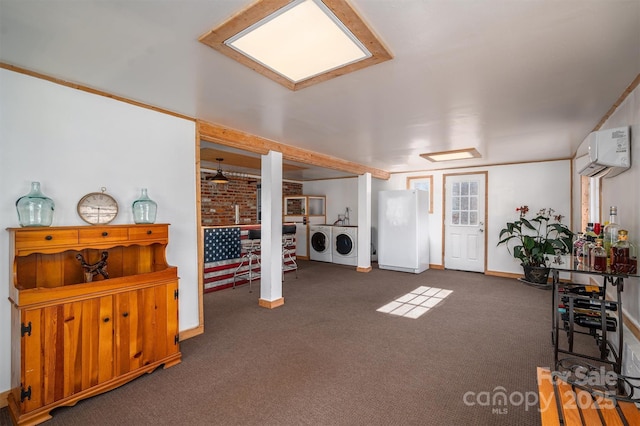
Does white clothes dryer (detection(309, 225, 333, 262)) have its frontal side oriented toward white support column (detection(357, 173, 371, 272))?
no

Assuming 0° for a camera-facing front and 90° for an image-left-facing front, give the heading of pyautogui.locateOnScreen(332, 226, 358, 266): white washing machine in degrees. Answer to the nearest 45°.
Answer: approximately 45°

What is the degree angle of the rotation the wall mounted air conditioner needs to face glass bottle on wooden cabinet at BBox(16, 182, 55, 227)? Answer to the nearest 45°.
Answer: approximately 45° to its left

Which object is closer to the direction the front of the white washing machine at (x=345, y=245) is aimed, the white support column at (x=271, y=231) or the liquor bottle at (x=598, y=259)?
the white support column

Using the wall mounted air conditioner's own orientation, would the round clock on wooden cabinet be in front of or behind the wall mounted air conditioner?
in front

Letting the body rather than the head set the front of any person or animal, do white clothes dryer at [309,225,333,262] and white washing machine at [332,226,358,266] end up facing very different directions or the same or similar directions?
same or similar directions

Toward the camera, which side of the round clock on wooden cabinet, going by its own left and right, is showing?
front

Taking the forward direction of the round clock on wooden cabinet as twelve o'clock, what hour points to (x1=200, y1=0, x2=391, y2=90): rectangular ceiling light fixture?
The rectangular ceiling light fixture is roughly at 11 o'clock from the round clock on wooden cabinet.

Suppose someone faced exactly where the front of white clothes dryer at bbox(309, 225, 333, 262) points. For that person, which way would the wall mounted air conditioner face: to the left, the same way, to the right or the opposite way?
to the right

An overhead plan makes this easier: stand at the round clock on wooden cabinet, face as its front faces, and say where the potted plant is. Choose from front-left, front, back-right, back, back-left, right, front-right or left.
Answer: left

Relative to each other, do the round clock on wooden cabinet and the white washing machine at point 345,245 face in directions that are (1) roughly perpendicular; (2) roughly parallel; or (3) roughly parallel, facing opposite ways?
roughly perpendicular

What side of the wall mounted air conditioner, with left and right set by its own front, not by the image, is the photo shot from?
left

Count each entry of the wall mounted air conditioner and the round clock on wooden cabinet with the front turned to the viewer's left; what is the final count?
1

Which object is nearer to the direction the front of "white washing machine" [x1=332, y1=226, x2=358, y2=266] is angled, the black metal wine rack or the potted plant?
the black metal wine rack

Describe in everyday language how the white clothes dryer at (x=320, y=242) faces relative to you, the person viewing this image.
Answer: facing the viewer and to the left of the viewer

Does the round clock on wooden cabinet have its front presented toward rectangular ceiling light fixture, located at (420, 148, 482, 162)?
no

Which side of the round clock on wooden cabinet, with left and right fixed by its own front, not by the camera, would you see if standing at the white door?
left

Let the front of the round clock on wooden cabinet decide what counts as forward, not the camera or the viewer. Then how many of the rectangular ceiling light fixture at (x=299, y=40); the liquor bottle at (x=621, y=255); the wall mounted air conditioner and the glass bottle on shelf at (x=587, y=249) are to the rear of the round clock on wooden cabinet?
0
